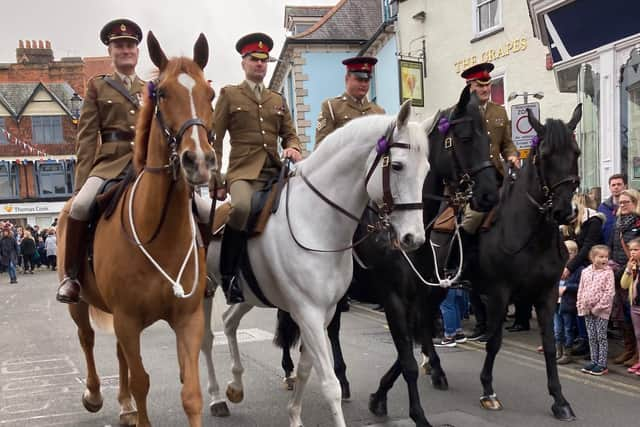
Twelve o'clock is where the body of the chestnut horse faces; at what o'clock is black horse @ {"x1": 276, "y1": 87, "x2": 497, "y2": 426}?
The black horse is roughly at 10 o'clock from the chestnut horse.

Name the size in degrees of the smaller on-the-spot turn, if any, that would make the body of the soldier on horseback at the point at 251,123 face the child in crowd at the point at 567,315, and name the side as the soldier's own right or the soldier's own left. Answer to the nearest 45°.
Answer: approximately 45° to the soldier's own left

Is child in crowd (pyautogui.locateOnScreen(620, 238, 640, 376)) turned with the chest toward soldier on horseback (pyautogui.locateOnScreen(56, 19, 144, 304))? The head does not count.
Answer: yes

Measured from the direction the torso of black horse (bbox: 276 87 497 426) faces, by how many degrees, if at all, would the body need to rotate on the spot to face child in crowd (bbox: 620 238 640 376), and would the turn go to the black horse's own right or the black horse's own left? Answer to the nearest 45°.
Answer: approximately 90° to the black horse's own left

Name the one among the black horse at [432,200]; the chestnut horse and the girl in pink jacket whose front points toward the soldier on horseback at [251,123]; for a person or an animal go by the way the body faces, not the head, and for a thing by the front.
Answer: the girl in pink jacket

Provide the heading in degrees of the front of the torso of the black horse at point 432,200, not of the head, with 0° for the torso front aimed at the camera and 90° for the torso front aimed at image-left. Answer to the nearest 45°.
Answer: approximately 315°

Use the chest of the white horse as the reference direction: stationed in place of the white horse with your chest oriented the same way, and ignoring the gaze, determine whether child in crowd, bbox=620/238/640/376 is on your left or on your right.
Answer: on your left

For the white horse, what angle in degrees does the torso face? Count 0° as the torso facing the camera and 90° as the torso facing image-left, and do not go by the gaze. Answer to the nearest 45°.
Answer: approximately 315°
